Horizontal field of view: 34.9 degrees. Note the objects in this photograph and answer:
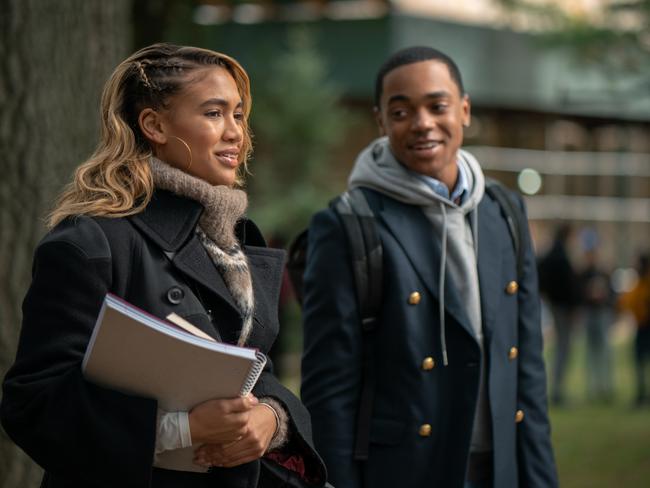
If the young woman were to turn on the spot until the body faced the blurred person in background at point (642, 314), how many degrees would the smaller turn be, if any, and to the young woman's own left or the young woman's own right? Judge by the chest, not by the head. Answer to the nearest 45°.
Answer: approximately 90° to the young woman's own left

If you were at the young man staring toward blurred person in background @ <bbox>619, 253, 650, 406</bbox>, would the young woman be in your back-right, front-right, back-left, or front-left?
back-left

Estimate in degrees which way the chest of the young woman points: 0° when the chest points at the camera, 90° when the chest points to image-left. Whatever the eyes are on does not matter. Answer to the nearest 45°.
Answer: approximately 315°

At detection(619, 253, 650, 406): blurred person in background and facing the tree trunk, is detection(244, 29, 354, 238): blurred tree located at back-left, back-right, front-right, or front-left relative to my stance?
back-right

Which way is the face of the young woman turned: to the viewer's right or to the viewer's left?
to the viewer's right

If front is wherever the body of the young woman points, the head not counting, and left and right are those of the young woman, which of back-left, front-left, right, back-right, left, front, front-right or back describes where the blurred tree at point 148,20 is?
back-left

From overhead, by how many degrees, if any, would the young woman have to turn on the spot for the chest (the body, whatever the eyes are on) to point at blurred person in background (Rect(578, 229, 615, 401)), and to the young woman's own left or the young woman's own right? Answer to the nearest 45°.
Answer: approximately 90° to the young woman's own left

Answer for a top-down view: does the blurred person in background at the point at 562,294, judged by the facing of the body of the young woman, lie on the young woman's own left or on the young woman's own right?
on the young woman's own left

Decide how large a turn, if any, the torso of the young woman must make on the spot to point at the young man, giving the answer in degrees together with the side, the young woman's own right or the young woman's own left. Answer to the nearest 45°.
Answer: approximately 90° to the young woman's own left
